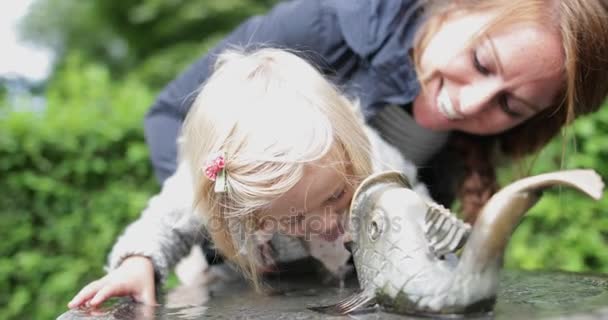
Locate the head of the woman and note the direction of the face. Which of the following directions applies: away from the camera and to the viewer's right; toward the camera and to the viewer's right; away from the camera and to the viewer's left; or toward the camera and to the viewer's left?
toward the camera and to the viewer's left

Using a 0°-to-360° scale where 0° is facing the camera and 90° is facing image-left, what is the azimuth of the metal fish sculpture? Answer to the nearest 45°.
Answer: approximately 90°

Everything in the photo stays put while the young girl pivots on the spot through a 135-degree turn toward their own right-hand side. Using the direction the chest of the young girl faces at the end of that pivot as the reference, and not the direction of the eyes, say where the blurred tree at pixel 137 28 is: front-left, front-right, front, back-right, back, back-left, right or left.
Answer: right

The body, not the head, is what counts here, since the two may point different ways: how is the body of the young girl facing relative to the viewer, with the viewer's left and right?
facing the viewer and to the right of the viewer

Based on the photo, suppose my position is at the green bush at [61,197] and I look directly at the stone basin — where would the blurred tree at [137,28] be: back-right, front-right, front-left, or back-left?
back-left

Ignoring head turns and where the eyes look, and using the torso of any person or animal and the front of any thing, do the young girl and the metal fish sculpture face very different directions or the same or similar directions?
very different directions

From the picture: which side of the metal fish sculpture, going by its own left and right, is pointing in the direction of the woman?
right

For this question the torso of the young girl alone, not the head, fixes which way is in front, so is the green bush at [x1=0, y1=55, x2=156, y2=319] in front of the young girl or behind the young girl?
behind

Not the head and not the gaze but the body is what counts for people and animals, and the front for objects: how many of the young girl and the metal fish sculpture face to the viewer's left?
1
